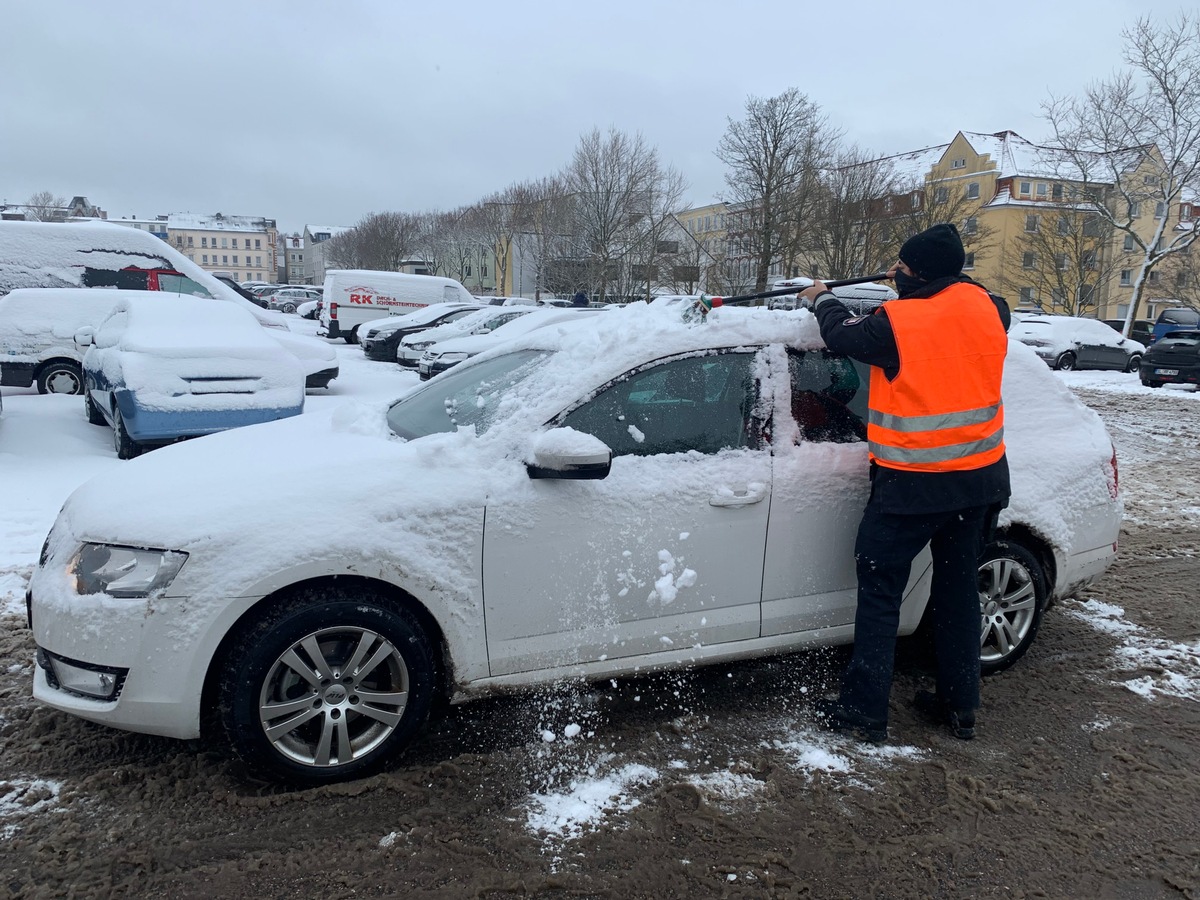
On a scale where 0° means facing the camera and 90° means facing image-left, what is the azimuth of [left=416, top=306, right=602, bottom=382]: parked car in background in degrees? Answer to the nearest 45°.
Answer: approximately 45°

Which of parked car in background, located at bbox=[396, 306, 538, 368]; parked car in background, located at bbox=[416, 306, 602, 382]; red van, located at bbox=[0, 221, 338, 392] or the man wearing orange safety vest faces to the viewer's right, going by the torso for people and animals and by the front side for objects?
the red van

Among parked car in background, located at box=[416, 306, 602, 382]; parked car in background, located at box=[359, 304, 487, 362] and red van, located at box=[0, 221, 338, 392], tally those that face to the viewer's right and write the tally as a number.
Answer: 1

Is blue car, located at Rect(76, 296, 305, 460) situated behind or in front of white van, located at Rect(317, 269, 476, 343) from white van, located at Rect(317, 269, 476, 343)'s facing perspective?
behind

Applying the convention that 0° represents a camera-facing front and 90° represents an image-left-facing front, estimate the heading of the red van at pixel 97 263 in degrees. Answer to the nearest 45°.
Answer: approximately 270°

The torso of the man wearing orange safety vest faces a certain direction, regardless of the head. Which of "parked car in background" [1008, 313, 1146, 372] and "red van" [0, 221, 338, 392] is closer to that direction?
the red van

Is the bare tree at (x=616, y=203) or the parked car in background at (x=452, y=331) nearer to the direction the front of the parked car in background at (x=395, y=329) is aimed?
the parked car in background

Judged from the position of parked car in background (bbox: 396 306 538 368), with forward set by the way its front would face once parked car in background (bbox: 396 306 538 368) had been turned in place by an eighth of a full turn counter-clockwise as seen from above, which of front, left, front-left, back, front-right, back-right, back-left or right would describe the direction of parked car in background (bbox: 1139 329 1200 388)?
left

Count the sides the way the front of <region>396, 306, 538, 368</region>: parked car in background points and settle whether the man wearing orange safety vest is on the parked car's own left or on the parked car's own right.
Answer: on the parked car's own left

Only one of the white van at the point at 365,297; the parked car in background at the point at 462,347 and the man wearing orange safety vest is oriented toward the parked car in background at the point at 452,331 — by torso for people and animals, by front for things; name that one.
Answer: the man wearing orange safety vest

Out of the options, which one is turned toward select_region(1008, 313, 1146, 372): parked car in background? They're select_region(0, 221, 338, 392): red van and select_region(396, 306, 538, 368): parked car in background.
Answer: the red van

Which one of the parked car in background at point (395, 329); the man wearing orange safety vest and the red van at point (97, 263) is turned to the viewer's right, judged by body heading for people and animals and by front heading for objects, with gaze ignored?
the red van

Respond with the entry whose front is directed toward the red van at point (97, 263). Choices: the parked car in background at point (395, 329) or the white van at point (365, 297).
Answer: the parked car in background

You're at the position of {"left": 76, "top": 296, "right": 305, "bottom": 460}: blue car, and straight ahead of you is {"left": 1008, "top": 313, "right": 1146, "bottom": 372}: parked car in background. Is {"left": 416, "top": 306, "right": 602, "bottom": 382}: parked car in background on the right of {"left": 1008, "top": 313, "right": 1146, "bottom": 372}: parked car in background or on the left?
left

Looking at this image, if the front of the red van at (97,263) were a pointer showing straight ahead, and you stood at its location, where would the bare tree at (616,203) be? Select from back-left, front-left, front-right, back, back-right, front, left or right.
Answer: front-left

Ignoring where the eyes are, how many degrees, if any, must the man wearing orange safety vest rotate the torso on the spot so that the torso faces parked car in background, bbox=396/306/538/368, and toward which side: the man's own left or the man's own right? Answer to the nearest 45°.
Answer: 0° — they already face it
